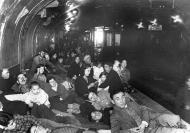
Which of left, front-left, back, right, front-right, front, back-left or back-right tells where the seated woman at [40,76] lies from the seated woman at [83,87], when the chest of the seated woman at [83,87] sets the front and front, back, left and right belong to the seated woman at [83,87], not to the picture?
back-right

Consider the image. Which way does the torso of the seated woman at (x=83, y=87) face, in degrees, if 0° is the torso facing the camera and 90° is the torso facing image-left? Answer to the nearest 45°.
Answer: approximately 315°

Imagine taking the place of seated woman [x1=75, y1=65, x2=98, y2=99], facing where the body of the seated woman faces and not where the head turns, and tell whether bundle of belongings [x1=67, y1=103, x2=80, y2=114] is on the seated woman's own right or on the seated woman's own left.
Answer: on the seated woman's own right

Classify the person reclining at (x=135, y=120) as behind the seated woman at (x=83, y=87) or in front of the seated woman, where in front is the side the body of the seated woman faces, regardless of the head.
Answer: in front

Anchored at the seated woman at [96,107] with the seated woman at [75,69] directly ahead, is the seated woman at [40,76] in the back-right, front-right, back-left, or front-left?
front-left
